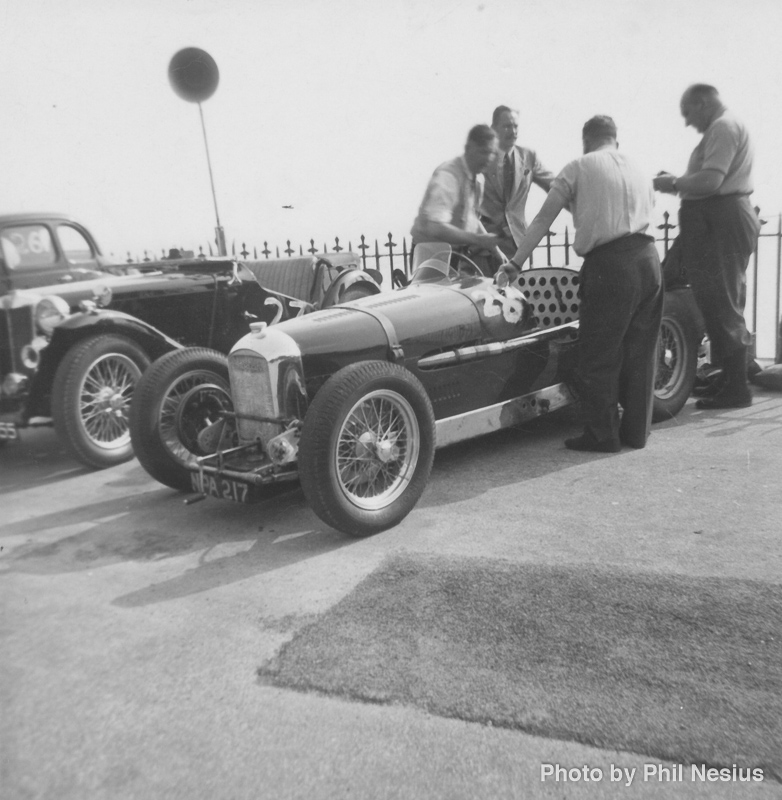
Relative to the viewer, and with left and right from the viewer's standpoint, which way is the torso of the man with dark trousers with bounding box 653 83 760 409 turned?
facing to the left of the viewer

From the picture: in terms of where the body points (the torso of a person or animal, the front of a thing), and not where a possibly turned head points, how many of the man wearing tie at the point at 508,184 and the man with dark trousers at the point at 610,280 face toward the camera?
1

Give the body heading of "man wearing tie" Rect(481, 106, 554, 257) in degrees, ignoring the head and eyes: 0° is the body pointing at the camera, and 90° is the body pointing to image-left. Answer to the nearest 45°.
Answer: approximately 0°

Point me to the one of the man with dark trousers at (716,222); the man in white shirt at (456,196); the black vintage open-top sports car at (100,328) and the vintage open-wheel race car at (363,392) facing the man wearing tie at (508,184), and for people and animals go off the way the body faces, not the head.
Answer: the man with dark trousers

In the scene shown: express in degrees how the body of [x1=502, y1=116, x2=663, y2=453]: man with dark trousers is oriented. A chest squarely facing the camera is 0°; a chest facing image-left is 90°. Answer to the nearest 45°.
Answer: approximately 135°

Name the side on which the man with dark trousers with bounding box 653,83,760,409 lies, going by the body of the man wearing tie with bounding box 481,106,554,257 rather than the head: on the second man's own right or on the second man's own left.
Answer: on the second man's own left

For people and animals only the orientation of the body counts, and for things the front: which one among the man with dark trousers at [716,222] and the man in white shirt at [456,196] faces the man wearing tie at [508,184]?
the man with dark trousers

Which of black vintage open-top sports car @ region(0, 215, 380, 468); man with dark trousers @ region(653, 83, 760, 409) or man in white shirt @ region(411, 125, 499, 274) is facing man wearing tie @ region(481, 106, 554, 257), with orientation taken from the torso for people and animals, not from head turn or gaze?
the man with dark trousers
